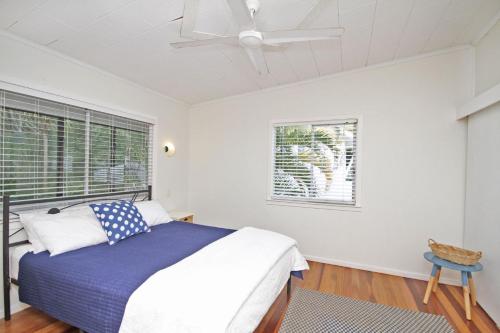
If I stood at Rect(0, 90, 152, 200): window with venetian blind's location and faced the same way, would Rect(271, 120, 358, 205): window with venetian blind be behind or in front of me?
in front

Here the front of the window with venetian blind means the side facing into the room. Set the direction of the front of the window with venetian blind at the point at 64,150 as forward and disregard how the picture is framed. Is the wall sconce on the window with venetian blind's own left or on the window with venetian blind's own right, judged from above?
on the window with venetian blind's own left

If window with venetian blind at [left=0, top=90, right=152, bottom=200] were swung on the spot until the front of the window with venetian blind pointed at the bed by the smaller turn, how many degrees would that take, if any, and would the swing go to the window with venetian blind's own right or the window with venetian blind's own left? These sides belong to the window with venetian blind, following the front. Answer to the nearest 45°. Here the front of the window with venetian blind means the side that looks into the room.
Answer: approximately 45° to the window with venetian blind's own right

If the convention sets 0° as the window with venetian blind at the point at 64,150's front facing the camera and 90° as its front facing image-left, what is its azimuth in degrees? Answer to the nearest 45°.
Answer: approximately 315°

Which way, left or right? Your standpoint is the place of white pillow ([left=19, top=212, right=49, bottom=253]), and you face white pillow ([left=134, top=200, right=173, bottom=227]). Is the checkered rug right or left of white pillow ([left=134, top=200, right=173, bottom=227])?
right

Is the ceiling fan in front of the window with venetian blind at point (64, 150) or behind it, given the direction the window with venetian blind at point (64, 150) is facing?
in front

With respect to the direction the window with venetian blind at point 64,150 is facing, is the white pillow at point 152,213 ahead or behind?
ahead

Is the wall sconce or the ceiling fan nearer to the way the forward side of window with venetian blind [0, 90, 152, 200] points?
the ceiling fan
